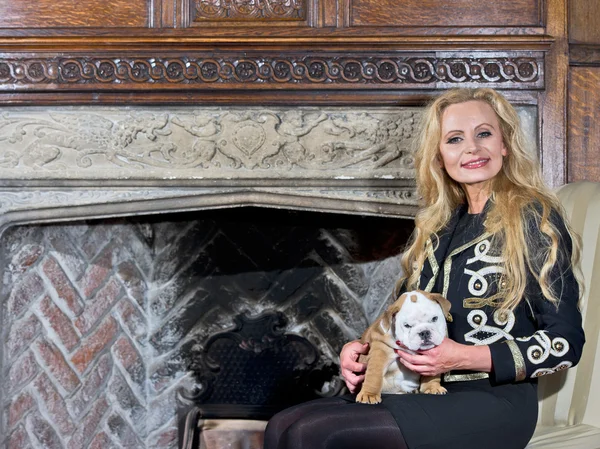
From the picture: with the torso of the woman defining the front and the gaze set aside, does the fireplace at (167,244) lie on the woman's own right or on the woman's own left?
on the woman's own right

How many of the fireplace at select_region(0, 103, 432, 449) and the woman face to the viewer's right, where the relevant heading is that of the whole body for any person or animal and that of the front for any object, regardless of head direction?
0

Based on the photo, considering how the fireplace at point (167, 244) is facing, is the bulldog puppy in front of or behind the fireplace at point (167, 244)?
in front

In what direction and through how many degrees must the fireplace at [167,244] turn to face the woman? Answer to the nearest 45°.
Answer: approximately 45° to its left
